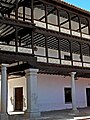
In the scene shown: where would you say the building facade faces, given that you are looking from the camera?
facing the viewer and to the right of the viewer
